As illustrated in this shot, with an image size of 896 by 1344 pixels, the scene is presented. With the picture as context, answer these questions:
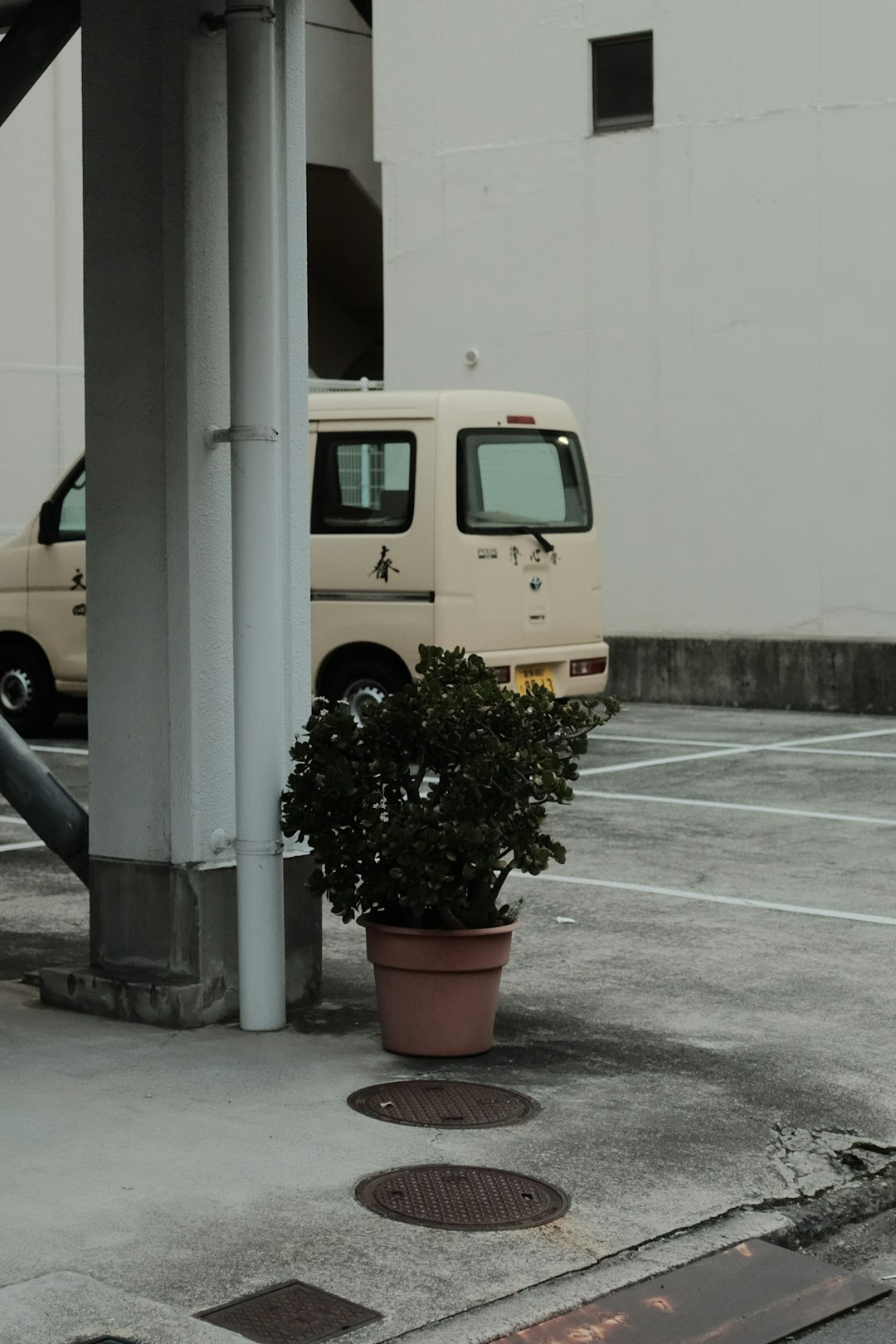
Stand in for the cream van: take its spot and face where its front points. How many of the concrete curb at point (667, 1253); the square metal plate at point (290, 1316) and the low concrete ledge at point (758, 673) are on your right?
1

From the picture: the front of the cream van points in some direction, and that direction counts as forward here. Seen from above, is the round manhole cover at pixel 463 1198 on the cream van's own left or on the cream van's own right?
on the cream van's own left

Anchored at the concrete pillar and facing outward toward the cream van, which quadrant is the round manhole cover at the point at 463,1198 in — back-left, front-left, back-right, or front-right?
back-right

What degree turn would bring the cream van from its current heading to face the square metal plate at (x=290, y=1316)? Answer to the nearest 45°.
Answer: approximately 135° to its left

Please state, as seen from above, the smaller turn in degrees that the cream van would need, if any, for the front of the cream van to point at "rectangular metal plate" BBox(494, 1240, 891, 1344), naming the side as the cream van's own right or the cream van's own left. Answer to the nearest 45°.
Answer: approximately 135° to the cream van's own left

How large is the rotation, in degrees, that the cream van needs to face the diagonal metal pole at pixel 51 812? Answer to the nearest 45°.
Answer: approximately 135° to its left

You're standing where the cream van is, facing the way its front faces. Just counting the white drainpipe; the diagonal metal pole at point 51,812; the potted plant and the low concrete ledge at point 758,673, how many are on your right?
1

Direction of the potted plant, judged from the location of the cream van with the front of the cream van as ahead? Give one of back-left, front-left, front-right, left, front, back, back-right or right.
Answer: back-left

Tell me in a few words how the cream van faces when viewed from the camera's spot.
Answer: facing away from the viewer and to the left of the viewer

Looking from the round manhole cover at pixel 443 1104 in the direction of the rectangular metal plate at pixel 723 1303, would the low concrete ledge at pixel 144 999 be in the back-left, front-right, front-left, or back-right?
back-right

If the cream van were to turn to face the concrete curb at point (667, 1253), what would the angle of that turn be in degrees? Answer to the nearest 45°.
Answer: approximately 135° to its left

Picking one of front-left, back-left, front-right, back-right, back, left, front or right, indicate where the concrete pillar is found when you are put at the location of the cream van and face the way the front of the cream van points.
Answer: back-left

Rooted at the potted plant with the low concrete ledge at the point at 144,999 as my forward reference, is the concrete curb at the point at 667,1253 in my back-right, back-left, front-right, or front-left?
back-left

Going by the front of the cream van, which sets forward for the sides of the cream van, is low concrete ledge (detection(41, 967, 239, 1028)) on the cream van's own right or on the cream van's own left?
on the cream van's own left
